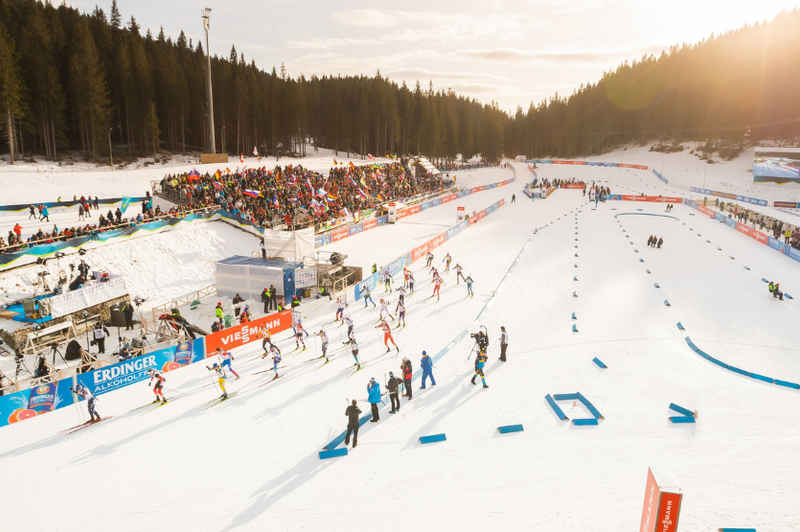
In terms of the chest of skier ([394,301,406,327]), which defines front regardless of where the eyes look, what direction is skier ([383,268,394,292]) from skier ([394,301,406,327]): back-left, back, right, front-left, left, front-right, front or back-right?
back-right

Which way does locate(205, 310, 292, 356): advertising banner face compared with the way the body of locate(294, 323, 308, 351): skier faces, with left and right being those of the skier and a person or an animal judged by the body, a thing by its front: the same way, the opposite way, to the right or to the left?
to the left

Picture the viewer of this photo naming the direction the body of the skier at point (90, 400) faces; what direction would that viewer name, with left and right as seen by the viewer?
facing the viewer and to the left of the viewer

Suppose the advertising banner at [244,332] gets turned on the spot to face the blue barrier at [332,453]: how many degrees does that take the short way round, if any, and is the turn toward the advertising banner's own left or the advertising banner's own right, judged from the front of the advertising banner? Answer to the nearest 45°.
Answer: approximately 45° to the advertising banner's own right

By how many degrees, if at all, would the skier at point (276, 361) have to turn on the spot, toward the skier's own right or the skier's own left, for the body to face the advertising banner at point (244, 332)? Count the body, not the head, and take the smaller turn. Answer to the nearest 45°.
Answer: approximately 135° to the skier's own right

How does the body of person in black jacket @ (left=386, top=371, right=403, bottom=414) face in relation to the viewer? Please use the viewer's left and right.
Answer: facing away from the viewer and to the left of the viewer

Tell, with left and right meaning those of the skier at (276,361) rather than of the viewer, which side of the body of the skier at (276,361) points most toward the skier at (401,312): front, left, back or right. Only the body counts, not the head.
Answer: back

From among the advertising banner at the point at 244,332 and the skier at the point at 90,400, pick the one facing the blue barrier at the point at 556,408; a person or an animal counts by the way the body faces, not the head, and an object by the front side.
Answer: the advertising banner
